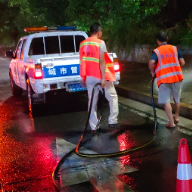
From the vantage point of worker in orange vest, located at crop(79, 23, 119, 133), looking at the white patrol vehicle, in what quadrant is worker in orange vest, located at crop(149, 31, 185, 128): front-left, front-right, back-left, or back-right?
back-right

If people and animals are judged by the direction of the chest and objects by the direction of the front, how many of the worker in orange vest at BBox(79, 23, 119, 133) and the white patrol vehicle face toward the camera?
0

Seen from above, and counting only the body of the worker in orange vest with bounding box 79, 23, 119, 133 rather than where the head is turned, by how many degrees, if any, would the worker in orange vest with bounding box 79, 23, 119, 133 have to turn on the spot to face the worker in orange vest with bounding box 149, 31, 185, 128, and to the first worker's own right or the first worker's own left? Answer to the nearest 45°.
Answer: approximately 45° to the first worker's own right

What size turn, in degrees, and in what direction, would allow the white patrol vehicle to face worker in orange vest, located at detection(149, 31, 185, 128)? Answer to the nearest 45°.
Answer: approximately 180°

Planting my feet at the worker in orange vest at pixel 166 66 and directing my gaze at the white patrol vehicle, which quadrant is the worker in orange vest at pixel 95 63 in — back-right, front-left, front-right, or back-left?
front-left

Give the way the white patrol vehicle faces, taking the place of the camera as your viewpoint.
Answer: facing away from the viewer and to the left of the viewer

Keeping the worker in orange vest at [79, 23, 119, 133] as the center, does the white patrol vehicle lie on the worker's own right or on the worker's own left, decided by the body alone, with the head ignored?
on the worker's own left

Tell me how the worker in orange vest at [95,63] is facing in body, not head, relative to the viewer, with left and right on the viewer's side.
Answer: facing away from the viewer and to the right of the viewer
